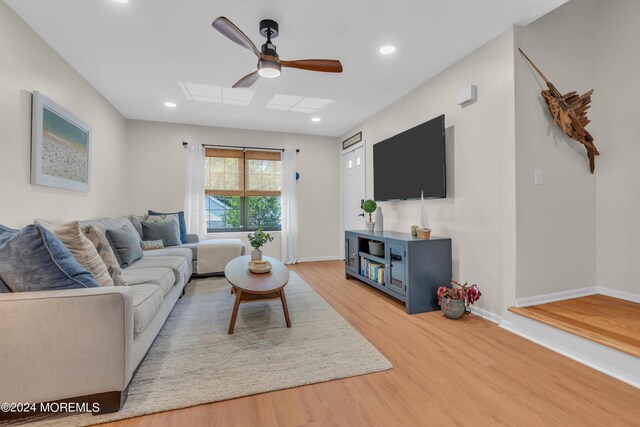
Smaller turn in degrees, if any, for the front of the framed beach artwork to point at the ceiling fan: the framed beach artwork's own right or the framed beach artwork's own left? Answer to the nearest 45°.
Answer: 0° — it already faces it

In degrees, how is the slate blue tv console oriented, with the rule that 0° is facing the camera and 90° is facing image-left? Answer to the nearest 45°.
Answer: approximately 45°

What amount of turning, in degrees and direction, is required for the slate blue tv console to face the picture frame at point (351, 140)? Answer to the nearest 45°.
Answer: approximately 90° to its right

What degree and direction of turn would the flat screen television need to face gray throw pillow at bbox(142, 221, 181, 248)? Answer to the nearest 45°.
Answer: approximately 45° to its right

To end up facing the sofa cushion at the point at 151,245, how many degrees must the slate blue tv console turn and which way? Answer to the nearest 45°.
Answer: approximately 45° to its right

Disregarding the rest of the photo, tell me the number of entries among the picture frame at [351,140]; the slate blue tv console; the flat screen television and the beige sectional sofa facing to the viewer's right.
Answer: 1

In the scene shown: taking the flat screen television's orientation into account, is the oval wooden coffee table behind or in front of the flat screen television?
in front

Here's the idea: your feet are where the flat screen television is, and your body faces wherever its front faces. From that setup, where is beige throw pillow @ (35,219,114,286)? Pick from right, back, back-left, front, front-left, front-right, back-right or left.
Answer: front

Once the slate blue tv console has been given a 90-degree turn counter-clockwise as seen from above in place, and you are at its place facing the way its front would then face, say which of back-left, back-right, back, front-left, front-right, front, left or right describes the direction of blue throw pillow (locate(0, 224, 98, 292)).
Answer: right

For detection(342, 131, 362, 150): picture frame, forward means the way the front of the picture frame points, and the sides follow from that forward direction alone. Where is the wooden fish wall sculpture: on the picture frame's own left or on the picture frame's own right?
on the picture frame's own left

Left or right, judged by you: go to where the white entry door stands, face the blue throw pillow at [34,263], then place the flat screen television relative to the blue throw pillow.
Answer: left

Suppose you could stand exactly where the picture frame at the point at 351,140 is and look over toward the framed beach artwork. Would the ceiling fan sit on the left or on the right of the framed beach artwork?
left

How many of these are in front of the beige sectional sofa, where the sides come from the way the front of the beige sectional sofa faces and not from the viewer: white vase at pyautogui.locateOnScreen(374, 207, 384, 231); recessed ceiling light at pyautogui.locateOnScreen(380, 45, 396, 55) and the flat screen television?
3

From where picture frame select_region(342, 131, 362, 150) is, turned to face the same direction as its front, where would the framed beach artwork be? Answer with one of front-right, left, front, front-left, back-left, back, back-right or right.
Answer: front

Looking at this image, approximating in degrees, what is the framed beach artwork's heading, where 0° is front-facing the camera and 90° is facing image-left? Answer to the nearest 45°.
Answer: approximately 315°

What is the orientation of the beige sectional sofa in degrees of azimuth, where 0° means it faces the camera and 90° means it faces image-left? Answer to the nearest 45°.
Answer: approximately 270°

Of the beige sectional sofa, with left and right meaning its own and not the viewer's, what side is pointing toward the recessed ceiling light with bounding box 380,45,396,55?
front

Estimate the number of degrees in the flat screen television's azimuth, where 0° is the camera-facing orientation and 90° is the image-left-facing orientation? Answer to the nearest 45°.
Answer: approximately 45°

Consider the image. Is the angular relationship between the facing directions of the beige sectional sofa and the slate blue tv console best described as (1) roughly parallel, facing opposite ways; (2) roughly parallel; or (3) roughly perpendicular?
roughly parallel, facing opposite ways

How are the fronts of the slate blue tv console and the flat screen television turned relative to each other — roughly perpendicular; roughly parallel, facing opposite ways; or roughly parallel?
roughly parallel
